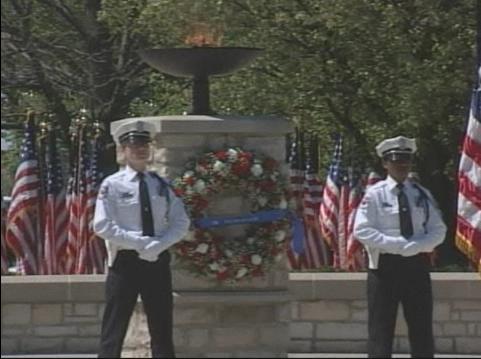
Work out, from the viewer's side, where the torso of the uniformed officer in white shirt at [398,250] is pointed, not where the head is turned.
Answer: toward the camera

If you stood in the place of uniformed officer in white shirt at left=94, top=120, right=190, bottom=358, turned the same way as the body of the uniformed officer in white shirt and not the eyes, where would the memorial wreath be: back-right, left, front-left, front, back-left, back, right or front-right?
back-left

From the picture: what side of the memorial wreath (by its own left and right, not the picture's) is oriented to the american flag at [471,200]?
left

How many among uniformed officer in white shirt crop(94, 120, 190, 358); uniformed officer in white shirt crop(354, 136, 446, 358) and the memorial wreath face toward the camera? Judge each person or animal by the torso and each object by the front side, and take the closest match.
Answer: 3

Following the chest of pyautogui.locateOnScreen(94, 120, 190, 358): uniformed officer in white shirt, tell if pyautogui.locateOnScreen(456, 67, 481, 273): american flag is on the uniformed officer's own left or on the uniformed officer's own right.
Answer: on the uniformed officer's own left

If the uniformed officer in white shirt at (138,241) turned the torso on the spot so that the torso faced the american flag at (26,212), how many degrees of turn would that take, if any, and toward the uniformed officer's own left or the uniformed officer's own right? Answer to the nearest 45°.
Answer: approximately 180°

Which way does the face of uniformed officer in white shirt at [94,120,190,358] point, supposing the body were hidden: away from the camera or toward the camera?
toward the camera

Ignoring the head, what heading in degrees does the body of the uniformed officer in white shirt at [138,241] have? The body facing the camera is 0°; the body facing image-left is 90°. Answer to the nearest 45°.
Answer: approximately 0°

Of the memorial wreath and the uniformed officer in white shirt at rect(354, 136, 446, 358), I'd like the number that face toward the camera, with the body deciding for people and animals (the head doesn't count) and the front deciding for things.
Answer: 2

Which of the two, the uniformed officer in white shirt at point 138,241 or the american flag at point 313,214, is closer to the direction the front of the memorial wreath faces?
the uniformed officer in white shirt

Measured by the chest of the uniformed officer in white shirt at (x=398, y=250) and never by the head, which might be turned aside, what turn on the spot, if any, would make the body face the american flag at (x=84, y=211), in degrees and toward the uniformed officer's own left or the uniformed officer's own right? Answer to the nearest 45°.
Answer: approximately 135° to the uniformed officer's own right

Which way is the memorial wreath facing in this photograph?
toward the camera
